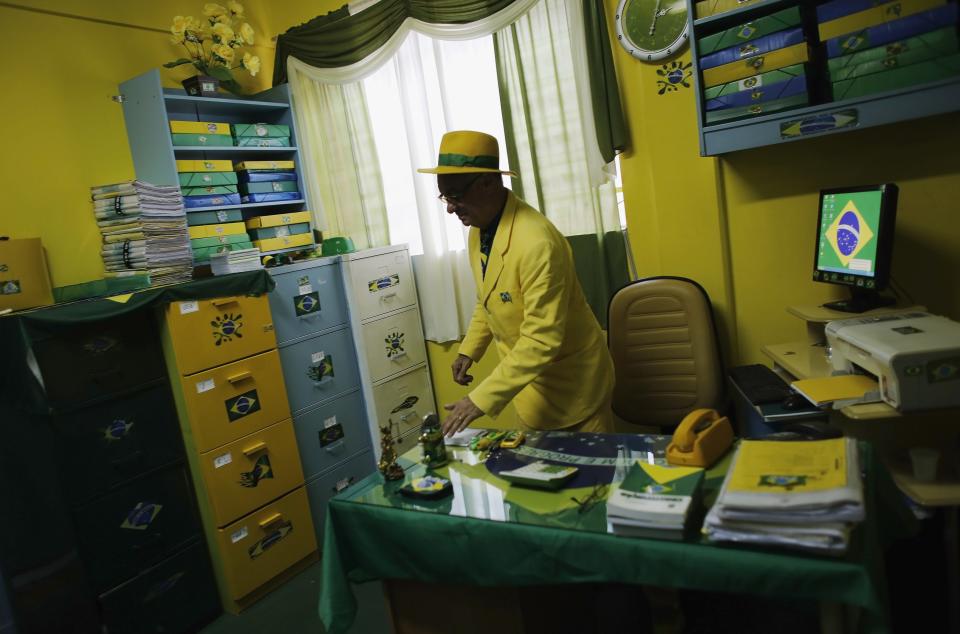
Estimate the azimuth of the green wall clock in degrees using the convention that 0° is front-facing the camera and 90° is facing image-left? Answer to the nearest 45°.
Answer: approximately 0°

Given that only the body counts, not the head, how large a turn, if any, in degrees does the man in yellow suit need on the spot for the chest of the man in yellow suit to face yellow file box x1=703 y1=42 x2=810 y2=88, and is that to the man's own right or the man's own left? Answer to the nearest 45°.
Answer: approximately 180°

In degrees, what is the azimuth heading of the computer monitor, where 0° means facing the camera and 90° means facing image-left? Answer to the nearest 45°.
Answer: approximately 45°

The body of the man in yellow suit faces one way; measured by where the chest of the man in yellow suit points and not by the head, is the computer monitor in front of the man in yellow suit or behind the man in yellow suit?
behind

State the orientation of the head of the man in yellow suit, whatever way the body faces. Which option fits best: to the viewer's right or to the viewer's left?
to the viewer's left

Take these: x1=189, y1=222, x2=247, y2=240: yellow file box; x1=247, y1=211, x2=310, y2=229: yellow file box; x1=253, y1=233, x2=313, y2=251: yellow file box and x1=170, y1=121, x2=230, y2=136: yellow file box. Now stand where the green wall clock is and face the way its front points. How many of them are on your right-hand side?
4

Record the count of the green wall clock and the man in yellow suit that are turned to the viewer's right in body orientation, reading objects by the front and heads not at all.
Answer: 0

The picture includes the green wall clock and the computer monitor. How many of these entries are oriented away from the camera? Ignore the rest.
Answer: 0
